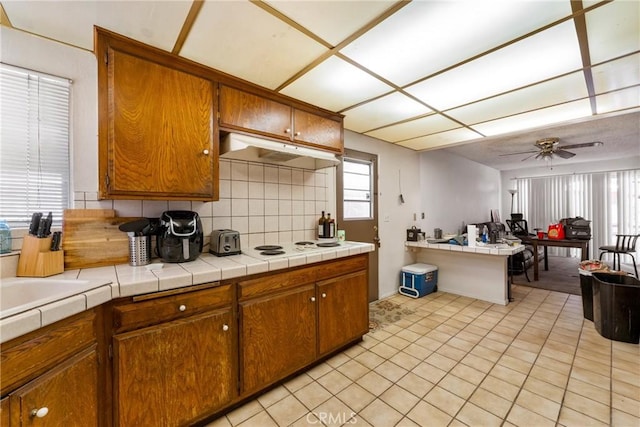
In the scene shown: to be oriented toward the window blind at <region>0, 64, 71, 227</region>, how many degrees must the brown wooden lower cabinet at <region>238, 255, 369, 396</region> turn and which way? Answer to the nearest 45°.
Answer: approximately 135° to its right

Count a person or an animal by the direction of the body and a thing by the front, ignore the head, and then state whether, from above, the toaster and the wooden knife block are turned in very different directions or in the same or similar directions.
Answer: same or similar directions

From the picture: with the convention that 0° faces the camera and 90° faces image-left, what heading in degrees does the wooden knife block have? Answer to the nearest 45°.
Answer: approximately 315°

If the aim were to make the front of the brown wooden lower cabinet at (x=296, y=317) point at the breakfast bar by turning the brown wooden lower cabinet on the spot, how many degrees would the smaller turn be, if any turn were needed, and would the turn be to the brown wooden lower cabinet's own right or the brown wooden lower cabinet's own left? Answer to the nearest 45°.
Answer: approximately 90° to the brown wooden lower cabinet's own left

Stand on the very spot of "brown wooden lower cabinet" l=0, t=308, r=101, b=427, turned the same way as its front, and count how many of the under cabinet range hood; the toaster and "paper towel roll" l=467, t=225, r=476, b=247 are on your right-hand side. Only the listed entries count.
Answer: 0

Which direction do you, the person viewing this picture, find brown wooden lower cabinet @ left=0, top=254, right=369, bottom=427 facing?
facing the viewer and to the right of the viewer

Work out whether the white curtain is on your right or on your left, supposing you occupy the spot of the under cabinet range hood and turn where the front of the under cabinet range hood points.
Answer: on your left

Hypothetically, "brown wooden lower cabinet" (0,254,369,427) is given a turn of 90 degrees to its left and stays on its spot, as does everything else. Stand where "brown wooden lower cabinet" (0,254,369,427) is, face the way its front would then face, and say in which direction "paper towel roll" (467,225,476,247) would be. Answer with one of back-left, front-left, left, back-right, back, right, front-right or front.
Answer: front-right

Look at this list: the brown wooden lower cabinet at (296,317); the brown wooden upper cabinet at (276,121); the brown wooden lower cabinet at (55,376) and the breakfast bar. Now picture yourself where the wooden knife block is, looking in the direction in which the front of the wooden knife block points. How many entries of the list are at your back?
0

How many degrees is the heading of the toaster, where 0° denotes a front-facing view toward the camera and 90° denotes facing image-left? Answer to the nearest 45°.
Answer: approximately 315°

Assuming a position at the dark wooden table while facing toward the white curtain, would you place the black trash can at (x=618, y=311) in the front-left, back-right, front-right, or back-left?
back-right

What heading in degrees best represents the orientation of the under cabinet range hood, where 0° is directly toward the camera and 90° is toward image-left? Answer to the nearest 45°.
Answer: approximately 315°

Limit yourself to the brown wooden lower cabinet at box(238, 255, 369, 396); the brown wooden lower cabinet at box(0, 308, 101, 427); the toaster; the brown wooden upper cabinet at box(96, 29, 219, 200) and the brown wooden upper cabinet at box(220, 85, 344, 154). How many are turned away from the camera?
0

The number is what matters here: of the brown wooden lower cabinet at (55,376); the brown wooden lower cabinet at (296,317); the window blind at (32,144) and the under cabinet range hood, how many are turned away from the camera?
0

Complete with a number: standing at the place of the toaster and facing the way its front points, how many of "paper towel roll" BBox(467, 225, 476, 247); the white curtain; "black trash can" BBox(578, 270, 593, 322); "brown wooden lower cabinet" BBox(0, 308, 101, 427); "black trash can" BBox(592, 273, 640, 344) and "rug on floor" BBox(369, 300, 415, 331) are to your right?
1

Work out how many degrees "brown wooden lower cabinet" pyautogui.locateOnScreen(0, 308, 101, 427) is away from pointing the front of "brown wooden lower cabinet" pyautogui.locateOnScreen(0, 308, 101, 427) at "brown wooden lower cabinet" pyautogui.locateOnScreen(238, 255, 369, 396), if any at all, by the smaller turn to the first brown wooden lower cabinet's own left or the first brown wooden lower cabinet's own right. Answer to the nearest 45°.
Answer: approximately 45° to the first brown wooden lower cabinet's own left

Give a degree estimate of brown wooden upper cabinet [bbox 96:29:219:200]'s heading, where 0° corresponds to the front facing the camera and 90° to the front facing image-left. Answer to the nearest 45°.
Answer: approximately 315°

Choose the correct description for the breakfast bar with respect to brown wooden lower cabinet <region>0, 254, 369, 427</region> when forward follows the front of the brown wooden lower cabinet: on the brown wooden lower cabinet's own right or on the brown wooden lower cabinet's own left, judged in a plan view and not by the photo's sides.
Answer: on the brown wooden lower cabinet's own left

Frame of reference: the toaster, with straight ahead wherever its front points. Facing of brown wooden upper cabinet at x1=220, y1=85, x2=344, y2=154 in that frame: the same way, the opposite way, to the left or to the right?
the same way

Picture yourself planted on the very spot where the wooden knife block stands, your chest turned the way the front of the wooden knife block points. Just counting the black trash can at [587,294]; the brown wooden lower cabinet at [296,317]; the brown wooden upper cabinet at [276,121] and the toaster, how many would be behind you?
0
